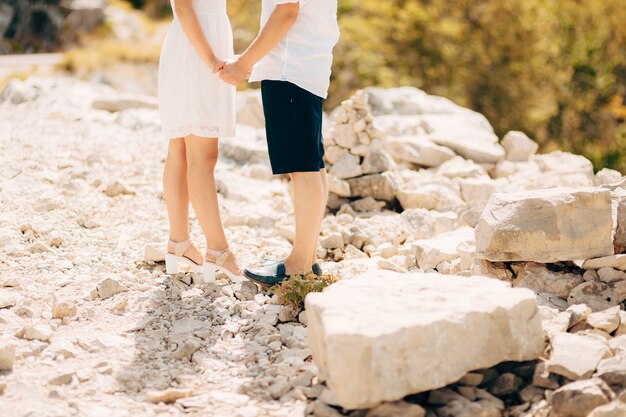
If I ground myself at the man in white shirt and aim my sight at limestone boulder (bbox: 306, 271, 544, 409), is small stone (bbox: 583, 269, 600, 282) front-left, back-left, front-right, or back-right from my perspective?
front-left

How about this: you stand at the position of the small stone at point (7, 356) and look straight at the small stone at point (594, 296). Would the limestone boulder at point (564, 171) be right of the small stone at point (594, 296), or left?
left

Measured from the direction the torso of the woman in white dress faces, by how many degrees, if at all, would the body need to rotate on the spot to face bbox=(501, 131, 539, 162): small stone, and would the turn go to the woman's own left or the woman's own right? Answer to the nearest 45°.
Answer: approximately 45° to the woman's own left

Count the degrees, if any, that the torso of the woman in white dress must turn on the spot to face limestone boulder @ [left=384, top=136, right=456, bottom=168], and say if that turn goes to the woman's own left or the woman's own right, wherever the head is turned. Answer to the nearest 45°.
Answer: approximately 45° to the woman's own left

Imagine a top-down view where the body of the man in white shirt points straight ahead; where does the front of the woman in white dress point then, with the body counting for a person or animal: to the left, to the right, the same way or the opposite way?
the opposite way

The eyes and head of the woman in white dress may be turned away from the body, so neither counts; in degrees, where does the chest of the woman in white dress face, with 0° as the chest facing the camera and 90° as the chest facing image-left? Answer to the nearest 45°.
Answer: approximately 270°

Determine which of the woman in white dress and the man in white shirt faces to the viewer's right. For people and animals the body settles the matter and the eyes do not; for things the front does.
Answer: the woman in white dress

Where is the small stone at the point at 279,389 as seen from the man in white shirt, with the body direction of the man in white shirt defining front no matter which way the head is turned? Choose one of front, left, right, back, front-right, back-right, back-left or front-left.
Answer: left

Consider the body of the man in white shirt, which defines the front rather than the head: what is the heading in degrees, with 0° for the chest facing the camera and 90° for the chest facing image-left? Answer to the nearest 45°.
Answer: approximately 90°

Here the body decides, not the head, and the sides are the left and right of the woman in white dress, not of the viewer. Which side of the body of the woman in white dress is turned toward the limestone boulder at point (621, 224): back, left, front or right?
front

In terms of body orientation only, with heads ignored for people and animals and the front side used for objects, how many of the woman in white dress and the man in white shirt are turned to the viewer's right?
1

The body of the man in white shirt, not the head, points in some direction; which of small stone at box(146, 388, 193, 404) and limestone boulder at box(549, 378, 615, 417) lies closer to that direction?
the small stone

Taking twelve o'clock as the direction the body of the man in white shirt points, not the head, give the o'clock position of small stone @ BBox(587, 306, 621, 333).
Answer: The small stone is roughly at 7 o'clock from the man in white shirt.

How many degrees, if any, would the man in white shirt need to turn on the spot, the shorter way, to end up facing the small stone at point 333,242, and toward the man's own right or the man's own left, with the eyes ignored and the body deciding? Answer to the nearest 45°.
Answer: approximately 90° to the man's own right
